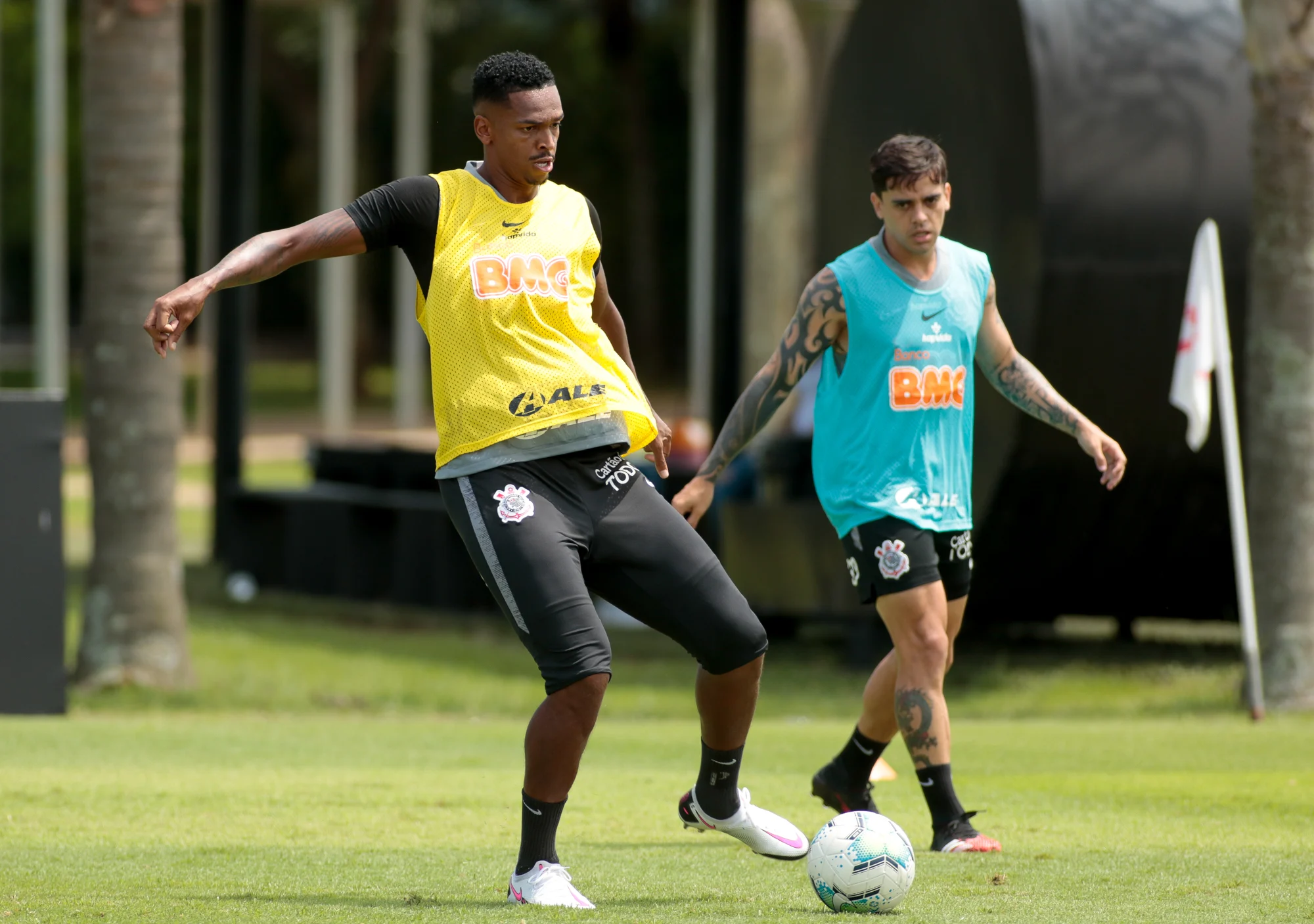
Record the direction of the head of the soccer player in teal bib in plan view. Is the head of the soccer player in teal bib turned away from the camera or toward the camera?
toward the camera

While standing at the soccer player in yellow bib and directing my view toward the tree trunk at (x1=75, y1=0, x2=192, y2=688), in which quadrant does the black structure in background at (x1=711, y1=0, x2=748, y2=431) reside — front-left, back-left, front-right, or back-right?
front-right

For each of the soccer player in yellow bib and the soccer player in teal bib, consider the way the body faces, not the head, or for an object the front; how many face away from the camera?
0

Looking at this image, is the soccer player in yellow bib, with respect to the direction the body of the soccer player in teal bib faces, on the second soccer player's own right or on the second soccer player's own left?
on the second soccer player's own right

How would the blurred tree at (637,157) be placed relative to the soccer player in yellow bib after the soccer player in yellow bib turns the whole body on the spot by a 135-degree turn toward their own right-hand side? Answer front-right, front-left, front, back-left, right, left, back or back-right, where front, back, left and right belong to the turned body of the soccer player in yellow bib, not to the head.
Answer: right

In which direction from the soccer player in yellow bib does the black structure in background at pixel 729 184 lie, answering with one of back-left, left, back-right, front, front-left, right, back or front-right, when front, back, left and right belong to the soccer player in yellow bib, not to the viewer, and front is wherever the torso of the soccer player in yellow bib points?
back-left

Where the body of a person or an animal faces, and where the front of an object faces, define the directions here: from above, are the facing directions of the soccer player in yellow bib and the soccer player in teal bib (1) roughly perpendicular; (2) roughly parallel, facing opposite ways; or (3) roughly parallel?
roughly parallel

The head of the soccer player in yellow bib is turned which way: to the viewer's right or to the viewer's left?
to the viewer's right

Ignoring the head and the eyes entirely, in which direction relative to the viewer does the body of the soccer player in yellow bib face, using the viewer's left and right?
facing the viewer and to the right of the viewer

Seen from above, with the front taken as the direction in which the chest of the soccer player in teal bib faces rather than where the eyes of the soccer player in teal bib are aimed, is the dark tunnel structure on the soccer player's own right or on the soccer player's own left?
on the soccer player's own left
